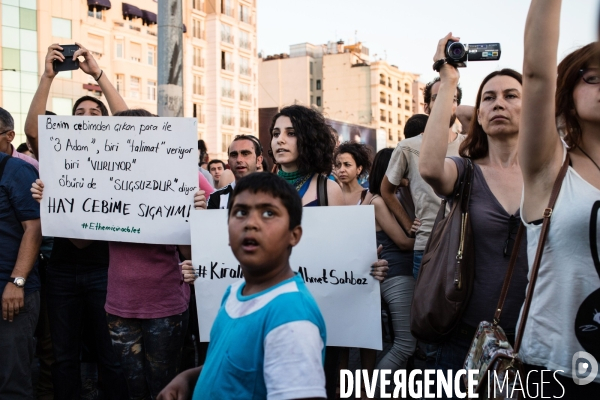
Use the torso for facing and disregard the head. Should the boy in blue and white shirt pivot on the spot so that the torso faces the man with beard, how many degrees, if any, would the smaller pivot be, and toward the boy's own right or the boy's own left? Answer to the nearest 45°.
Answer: approximately 135° to the boy's own right

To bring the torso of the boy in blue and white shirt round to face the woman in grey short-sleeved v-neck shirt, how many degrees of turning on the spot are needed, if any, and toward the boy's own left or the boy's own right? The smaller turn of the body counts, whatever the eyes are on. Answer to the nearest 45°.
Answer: approximately 180°

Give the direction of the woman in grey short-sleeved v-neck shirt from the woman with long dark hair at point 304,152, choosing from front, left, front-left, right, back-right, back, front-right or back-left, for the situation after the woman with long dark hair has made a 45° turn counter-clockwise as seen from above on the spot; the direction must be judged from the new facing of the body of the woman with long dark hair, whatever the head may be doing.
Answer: front-left

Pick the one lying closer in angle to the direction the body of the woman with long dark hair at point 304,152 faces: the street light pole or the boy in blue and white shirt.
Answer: the boy in blue and white shirt

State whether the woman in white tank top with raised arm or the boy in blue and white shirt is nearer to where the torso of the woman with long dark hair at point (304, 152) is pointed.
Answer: the boy in blue and white shirt

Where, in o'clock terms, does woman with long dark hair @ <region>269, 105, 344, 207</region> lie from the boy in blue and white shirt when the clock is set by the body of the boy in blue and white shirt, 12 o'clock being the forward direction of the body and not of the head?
The woman with long dark hair is roughly at 5 o'clock from the boy in blue and white shirt.

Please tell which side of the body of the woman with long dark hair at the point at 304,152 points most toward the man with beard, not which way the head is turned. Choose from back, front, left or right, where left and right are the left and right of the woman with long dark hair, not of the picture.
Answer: right

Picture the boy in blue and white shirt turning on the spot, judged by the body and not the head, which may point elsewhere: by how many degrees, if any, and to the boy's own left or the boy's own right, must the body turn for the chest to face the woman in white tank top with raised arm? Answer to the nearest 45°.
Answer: approximately 135° to the boy's own left
